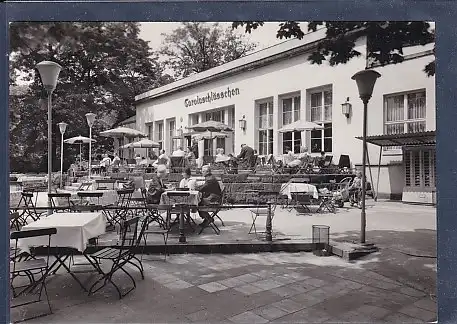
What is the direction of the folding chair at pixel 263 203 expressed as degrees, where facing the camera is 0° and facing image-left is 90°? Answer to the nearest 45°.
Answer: approximately 45°

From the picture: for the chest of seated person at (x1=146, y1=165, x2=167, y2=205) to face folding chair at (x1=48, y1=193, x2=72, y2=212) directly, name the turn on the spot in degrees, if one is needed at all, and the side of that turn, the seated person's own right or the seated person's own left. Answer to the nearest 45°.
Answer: approximately 135° to the seated person's own right

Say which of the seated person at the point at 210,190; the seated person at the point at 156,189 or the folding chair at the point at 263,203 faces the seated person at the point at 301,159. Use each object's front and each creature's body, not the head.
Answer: the seated person at the point at 156,189

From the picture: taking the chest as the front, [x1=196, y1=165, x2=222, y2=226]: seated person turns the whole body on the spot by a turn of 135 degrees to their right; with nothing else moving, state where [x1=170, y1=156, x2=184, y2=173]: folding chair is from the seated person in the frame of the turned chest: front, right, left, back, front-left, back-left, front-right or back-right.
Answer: left

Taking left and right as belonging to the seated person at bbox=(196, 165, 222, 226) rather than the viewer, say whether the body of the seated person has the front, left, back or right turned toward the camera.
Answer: left

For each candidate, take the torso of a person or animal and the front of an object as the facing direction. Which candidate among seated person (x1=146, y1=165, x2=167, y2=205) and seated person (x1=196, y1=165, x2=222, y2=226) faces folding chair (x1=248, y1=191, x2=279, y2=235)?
seated person (x1=146, y1=165, x2=167, y2=205)

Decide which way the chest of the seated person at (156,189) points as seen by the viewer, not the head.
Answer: to the viewer's right

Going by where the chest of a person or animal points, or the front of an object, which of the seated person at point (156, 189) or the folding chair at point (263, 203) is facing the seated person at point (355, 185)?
the seated person at point (156, 189)

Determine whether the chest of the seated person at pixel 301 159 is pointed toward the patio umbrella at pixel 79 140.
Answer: no

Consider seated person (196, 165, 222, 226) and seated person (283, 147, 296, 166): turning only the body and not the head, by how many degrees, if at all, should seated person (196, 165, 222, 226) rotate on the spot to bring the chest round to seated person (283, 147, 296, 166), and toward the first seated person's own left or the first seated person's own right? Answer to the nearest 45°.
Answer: approximately 135° to the first seated person's own right
